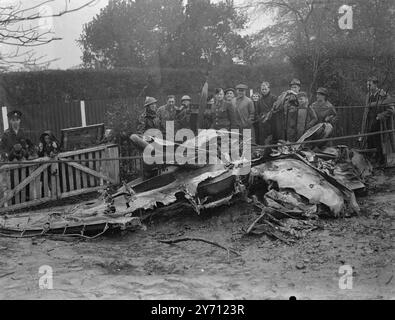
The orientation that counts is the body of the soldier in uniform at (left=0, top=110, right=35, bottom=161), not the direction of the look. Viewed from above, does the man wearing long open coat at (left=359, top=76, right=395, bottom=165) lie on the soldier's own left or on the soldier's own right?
on the soldier's own left

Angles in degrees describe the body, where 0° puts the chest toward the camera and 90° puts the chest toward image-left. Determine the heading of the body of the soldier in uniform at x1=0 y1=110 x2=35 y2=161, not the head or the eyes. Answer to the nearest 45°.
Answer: approximately 0°

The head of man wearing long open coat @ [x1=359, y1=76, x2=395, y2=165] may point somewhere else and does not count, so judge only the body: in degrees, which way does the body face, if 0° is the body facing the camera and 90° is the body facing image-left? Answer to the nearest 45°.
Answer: approximately 45°

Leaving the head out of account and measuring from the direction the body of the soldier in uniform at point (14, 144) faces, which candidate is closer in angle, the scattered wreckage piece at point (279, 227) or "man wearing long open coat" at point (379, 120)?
the scattered wreckage piece

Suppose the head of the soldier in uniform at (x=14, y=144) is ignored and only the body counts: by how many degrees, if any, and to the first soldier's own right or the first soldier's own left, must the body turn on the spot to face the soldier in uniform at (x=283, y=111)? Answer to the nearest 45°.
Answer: approximately 90° to the first soldier's own left

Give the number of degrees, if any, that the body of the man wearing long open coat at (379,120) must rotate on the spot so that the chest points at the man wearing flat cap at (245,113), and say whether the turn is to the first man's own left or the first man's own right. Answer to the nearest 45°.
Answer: approximately 45° to the first man's own right
